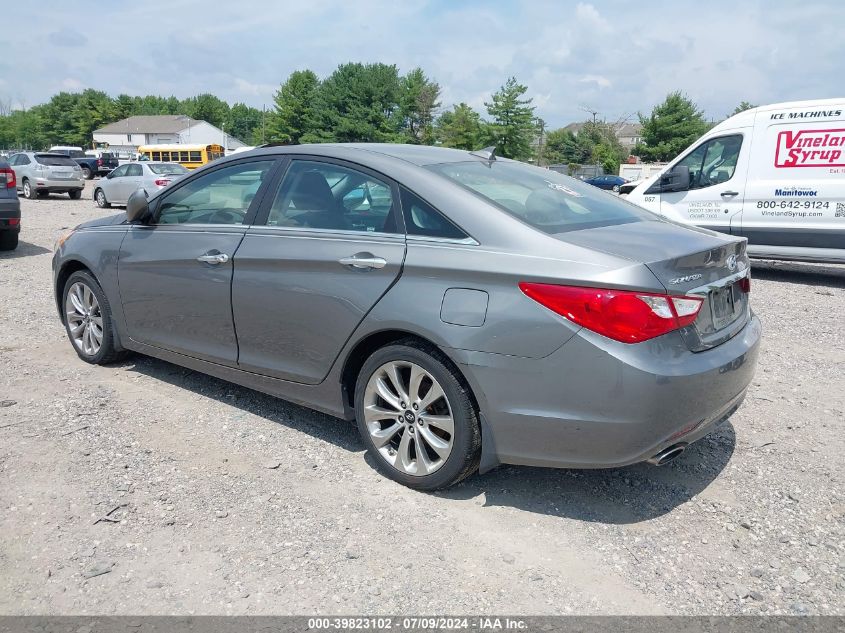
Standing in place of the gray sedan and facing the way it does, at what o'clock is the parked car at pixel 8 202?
The parked car is roughly at 12 o'clock from the gray sedan.

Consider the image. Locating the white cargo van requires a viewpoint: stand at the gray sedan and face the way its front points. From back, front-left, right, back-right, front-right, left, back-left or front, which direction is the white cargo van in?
right

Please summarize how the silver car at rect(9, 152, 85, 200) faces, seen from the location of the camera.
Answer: facing away from the viewer and to the left of the viewer

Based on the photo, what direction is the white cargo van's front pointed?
to the viewer's left

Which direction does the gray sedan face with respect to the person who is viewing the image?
facing away from the viewer and to the left of the viewer

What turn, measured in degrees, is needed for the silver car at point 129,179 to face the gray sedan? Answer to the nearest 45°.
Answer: approximately 135° to its left

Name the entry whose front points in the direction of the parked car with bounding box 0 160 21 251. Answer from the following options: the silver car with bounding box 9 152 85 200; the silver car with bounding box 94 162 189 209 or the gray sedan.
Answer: the gray sedan

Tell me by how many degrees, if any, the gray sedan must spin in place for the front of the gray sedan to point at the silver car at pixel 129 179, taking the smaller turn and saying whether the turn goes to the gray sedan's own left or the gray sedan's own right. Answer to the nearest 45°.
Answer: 0° — it already faces it

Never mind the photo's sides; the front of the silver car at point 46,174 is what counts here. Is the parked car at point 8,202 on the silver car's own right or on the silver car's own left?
on the silver car's own left

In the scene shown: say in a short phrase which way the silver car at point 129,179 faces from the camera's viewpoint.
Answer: facing away from the viewer and to the left of the viewer

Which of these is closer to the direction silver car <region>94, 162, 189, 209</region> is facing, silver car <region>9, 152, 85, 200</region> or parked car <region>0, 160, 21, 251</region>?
the silver car
